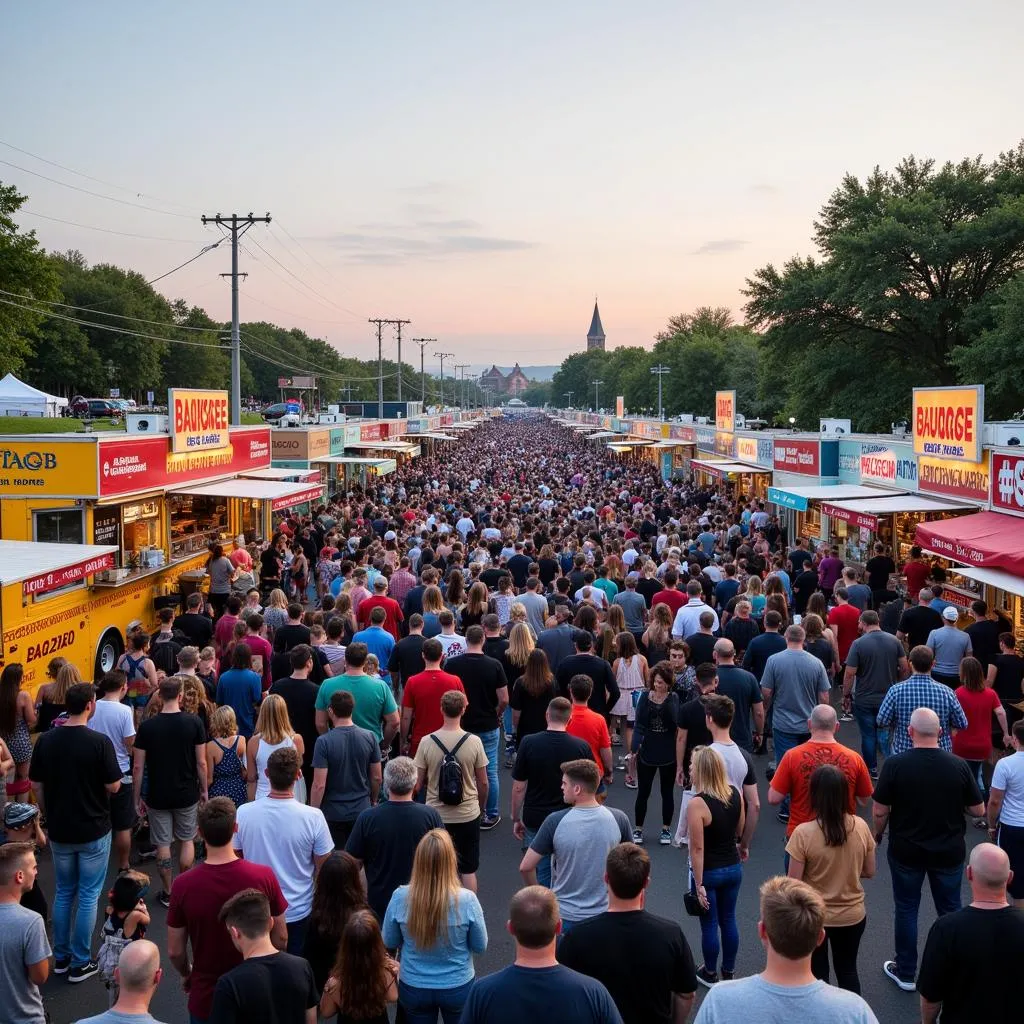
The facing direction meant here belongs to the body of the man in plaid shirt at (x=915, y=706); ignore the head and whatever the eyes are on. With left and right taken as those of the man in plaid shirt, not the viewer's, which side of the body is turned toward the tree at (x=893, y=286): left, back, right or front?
front

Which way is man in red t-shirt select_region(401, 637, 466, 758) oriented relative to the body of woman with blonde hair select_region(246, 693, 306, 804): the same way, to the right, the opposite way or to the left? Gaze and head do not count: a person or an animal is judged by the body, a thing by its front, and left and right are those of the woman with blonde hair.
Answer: the same way

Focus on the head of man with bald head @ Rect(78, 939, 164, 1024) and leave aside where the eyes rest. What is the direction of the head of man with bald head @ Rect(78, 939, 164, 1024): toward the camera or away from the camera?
away from the camera

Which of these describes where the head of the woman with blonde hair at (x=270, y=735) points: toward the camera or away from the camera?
away from the camera

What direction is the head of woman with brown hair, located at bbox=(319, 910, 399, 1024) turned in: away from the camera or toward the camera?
away from the camera

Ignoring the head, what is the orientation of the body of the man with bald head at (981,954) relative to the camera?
away from the camera

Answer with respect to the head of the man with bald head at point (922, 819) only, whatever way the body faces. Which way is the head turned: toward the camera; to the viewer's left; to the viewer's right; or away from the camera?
away from the camera

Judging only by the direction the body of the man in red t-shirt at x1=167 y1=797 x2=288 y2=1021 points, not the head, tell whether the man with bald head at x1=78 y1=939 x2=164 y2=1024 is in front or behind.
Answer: behind

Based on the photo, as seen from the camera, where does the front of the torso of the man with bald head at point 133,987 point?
away from the camera

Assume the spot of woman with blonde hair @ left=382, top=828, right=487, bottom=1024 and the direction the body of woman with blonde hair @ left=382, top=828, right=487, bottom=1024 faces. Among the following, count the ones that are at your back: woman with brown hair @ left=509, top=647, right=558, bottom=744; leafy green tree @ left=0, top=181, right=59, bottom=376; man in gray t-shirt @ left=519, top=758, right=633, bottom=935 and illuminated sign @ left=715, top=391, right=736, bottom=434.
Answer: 0

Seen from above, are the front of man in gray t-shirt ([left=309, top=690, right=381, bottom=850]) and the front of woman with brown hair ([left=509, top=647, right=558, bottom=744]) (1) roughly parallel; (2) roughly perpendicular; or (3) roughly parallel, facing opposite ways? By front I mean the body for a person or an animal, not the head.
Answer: roughly parallel

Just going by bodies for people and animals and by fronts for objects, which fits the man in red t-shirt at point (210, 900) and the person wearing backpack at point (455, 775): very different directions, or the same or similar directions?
same or similar directions

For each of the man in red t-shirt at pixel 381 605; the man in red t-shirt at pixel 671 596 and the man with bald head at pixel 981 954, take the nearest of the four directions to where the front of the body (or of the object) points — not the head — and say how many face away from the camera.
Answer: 3

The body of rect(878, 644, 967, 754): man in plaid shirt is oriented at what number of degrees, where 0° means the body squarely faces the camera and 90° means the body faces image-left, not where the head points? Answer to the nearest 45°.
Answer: approximately 180°

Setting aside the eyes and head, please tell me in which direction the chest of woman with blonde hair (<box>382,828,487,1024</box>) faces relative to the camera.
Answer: away from the camera

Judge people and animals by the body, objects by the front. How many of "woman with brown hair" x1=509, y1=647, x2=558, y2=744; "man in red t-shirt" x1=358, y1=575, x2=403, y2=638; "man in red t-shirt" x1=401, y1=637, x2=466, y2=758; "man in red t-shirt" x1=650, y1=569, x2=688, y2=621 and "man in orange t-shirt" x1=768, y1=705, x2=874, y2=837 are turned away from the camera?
5

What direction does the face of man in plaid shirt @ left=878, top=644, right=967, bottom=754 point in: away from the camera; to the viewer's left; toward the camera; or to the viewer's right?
away from the camera

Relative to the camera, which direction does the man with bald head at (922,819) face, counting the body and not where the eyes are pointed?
away from the camera

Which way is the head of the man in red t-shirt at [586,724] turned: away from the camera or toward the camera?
away from the camera
